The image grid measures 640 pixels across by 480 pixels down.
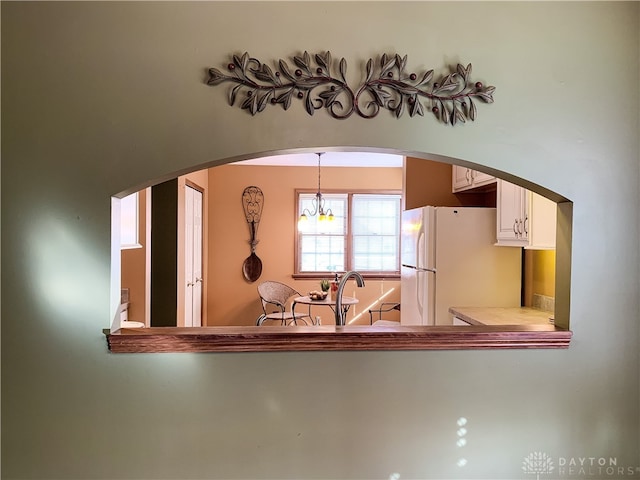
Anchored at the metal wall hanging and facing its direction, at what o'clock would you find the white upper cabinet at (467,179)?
The white upper cabinet is roughly at 11 o'clock from the metal wall hanging.

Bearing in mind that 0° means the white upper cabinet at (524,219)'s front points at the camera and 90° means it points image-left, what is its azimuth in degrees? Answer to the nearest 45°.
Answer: approximately 45°

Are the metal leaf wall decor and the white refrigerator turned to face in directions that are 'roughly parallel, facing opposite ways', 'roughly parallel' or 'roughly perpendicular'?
roughly perpendicular

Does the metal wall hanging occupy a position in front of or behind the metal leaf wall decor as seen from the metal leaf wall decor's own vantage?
behind

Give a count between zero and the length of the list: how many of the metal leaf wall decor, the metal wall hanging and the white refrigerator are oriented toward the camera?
2

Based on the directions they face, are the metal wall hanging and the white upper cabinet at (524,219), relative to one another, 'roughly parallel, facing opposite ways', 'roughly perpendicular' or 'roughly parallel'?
roughly perpendicular
